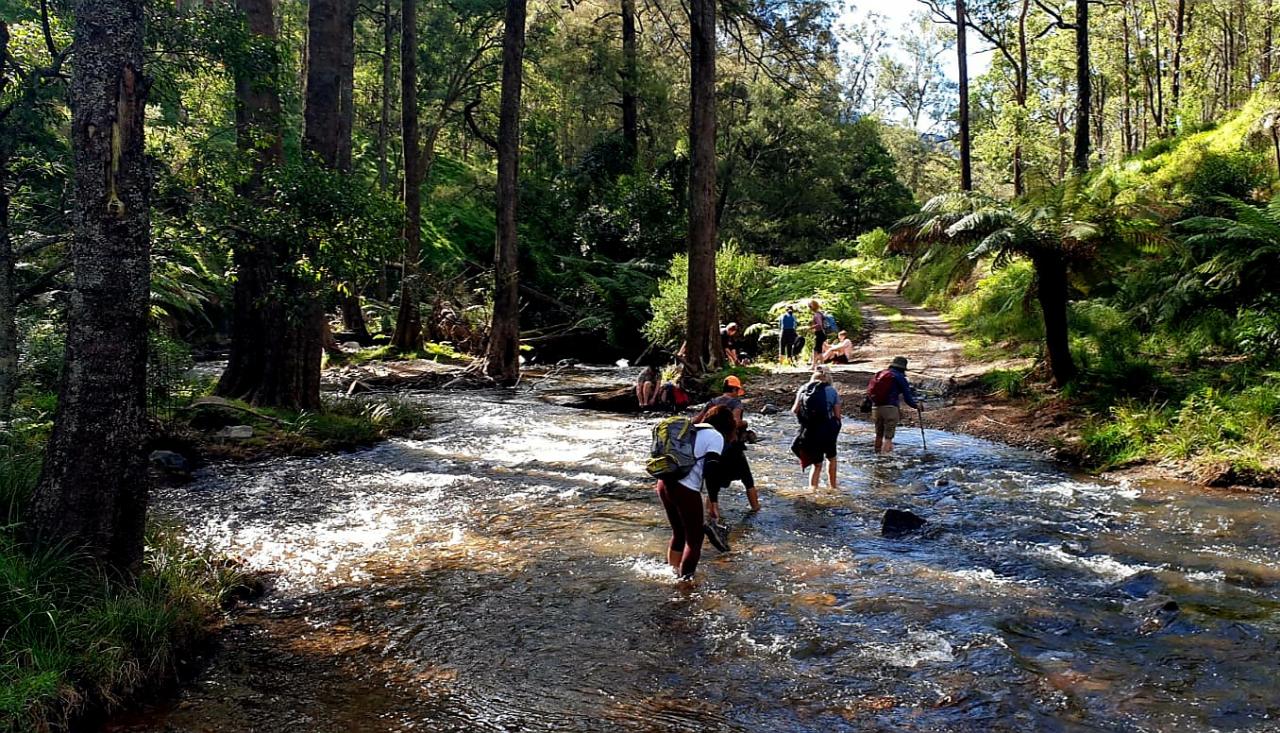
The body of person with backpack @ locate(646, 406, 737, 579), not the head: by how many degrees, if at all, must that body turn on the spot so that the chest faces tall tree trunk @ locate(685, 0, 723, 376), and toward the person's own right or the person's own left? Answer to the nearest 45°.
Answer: approximately 45° to the person's own left

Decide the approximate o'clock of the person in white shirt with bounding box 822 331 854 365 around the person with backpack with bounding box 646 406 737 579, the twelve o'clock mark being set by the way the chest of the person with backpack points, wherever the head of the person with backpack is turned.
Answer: The person in white shirt is roughly at 11 o'clock from the person with backpack.

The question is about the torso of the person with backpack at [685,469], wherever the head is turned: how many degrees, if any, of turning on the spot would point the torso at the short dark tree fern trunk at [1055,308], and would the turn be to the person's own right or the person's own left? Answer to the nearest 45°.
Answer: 0° — they already face it

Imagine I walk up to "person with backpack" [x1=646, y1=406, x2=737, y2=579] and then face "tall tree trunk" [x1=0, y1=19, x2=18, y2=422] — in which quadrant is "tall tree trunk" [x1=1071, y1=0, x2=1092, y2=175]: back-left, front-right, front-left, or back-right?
back-right

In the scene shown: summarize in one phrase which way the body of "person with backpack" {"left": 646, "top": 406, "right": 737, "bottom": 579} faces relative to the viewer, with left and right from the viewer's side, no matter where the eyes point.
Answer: facing away from the viewer and to the right of the viewer

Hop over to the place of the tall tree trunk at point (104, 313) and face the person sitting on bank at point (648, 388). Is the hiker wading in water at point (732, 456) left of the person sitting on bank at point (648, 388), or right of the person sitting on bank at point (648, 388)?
right

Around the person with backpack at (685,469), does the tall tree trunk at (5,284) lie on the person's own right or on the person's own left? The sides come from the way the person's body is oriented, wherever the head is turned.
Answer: on the person's own left

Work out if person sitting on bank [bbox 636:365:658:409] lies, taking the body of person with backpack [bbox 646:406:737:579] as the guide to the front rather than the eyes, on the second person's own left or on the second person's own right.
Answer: on the second person's own left
